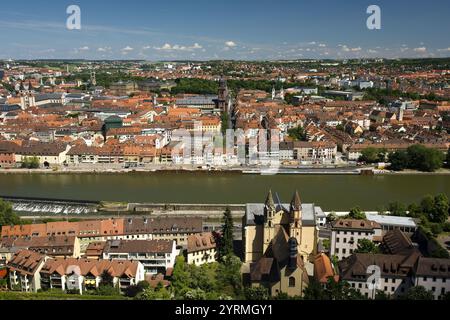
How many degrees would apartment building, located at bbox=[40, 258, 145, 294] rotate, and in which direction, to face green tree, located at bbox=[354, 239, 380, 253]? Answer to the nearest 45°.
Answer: approximately 90° to its left

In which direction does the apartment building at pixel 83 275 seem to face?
toward the camera

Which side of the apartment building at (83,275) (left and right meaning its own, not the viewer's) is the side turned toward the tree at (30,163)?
back

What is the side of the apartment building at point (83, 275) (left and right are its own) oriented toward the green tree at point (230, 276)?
left

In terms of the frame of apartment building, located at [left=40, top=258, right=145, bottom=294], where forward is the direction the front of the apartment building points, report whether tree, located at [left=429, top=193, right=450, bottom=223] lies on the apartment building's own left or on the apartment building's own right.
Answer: on the apartment building's own left

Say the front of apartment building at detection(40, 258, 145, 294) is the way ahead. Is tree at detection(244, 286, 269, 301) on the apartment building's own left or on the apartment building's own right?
on the apartment building's own left

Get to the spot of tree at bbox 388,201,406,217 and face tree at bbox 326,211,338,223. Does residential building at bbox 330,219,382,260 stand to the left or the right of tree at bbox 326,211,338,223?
left
